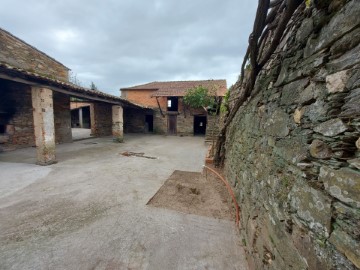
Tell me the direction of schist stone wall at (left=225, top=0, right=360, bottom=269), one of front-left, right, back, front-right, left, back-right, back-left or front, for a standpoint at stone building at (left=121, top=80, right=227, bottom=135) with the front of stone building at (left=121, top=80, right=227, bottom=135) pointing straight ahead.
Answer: front

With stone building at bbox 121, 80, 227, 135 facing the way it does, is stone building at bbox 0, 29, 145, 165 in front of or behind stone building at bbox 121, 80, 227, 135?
in front

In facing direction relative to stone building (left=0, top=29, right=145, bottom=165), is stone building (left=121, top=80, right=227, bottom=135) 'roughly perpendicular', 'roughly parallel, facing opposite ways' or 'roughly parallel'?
roughly perpendicular

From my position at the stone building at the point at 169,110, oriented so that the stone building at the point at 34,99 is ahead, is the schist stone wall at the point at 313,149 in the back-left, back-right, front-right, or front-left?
front-left

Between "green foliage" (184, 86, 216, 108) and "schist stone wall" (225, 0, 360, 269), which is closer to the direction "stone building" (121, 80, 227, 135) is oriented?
the schist stone wall

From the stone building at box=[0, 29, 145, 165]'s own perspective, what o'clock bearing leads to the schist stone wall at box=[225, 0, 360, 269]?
The schist stone wall is roughly at 1 o'clock from the stone building.

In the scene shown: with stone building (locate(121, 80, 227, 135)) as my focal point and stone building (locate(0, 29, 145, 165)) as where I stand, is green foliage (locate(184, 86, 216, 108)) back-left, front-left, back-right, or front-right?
front-right

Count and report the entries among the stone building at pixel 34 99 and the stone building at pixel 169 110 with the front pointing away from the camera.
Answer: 0

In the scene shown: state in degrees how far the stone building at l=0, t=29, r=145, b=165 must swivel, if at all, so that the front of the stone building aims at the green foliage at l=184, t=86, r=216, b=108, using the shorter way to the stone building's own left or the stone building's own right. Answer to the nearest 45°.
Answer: approximately 45° to the stone building's own left

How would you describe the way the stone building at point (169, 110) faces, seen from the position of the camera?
facing the viewer

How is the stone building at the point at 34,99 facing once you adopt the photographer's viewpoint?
facing the viewer and to the right of the viewer
